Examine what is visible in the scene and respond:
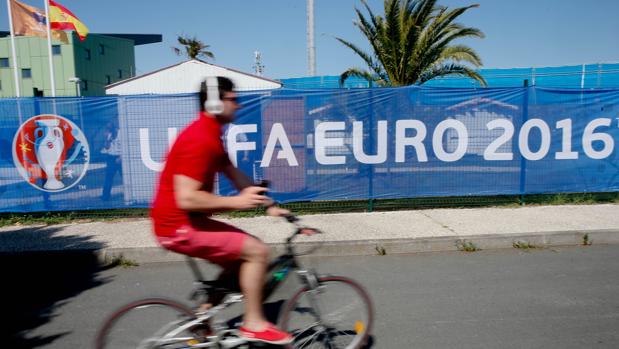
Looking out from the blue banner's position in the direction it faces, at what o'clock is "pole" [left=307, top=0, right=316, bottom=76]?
The pole is roughly at 6 o'clock from the blue banner.

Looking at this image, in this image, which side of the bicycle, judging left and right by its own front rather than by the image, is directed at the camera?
right

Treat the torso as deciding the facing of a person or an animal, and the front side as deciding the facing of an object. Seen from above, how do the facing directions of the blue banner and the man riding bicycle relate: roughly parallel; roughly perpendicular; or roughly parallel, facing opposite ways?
roughly perpendicular

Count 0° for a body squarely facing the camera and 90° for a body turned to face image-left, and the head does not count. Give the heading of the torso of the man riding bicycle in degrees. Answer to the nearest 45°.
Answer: approximately 270°

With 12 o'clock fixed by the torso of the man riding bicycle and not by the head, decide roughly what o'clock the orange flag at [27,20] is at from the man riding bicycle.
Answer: The orange flag is roughly at 8 o'clock from the man riding bicycle.

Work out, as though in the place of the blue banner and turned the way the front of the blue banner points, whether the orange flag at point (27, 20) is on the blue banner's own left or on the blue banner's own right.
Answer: on the blue banner's own right

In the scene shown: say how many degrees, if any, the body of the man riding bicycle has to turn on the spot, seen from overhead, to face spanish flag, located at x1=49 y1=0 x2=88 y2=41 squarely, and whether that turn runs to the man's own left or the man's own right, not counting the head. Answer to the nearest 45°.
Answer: approximately 90° to the man's own left

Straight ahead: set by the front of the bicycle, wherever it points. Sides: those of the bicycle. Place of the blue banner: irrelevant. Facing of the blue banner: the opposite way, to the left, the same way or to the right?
to the right

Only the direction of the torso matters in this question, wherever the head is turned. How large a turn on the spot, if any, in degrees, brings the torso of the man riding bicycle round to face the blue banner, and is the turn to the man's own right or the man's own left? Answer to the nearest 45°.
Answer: approximately 45° to the man's own left

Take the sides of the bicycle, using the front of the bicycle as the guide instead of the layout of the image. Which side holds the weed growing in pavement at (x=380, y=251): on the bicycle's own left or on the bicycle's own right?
on the bicycle's own left

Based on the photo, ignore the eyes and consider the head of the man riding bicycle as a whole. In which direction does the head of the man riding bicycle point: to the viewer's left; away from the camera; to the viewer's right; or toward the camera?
to the viewer's right
